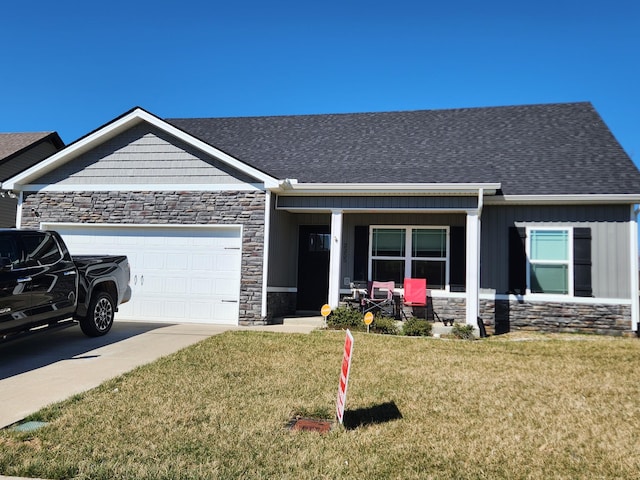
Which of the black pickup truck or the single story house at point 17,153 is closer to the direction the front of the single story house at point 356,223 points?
the black pickup truck

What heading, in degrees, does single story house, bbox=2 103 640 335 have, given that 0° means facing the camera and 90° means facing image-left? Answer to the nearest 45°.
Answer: approximately 0°

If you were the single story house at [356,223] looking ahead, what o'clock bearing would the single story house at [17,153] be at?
the single story house at [17,153] is roughly at 4 o'clock from the single story house at [356,223].

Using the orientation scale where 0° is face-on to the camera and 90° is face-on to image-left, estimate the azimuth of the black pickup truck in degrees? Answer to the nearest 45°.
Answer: approximately 45°

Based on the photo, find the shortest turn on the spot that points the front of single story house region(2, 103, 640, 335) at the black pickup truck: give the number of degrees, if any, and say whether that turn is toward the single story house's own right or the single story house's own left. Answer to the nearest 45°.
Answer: approximately 45° to the single story house's own right
